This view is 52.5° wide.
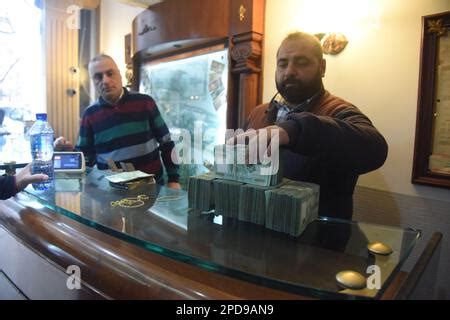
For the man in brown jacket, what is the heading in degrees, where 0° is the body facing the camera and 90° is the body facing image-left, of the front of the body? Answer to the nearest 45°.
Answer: approximately 45°

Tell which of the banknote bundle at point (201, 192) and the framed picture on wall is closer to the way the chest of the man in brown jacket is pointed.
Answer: the banknote bundle

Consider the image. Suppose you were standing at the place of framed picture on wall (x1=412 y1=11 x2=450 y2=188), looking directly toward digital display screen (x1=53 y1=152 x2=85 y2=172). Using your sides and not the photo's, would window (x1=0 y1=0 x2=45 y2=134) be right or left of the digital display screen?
right

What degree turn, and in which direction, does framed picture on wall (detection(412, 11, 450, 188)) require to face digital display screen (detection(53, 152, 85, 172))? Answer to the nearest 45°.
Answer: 0° — it already faces it

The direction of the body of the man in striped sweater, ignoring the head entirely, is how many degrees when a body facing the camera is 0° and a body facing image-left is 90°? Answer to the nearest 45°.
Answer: approximately 0°

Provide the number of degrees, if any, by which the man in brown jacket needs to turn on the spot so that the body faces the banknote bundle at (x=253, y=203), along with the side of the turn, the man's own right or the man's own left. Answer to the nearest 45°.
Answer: approximately 45° to the man's own left

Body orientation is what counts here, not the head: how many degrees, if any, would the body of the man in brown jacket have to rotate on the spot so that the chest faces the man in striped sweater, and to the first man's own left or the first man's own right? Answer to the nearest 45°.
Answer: approximately 90° to the first man's own right

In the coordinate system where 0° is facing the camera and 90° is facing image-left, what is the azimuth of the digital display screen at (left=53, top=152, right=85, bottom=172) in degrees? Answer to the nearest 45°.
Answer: approximately 0°

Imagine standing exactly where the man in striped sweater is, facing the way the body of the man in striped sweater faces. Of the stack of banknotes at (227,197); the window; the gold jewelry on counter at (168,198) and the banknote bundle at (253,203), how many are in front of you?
3
